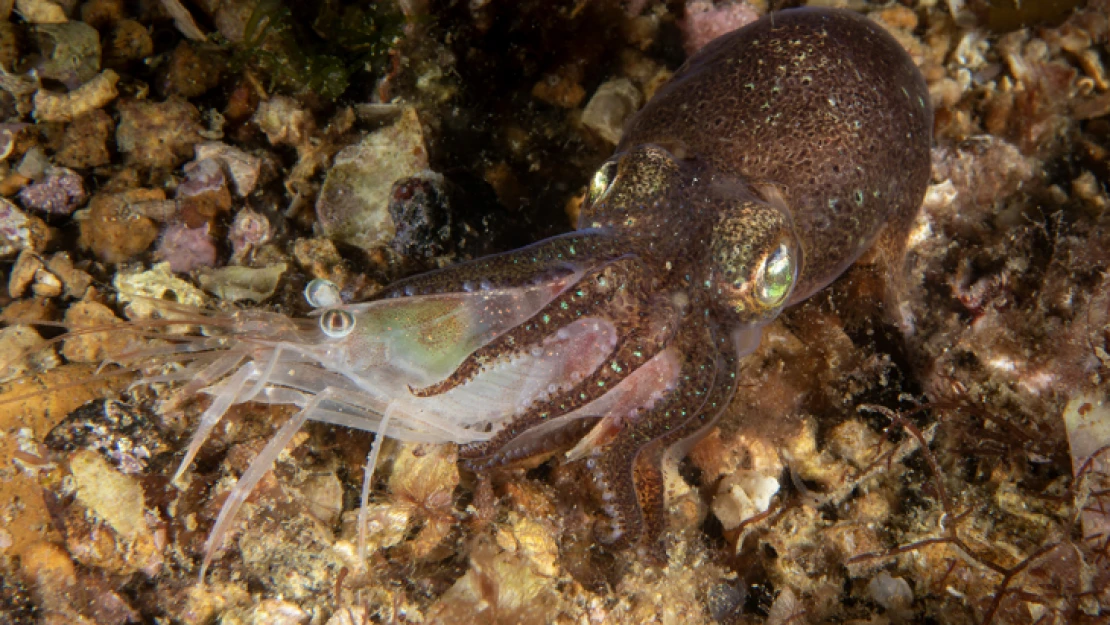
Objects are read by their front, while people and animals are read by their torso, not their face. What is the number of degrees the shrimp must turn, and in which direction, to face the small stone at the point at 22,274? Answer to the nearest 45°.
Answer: approximately 45° to its right

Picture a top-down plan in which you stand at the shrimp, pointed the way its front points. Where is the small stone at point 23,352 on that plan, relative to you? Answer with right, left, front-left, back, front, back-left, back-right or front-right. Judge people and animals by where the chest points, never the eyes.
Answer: front-right

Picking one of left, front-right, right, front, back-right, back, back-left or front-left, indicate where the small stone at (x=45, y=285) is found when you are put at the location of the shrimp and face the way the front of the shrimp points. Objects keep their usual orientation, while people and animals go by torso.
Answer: front-right

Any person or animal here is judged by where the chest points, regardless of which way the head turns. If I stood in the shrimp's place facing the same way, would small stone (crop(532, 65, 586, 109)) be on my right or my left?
on my right

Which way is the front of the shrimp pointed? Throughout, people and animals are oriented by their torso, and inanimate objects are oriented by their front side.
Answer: to the viewer's left

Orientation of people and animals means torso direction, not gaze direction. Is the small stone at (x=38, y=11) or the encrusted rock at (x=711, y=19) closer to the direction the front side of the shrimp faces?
the small stone

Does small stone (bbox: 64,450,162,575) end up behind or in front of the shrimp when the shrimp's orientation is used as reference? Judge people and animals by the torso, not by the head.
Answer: in front

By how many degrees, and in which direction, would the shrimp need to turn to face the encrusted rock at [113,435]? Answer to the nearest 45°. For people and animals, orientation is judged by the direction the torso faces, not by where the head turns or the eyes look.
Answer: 0° — it already faces it

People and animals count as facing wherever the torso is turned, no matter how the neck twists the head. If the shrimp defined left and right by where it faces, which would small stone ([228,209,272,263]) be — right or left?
on its right

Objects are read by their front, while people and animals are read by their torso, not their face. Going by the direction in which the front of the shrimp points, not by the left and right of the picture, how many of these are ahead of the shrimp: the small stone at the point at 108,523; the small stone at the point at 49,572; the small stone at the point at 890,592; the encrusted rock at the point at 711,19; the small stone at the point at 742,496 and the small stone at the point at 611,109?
2

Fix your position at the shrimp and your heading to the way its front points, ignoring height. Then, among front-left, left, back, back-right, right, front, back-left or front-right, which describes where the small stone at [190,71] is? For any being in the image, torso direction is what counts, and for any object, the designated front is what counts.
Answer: right

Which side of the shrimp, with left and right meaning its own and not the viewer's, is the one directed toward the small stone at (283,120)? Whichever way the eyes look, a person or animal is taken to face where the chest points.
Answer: right
